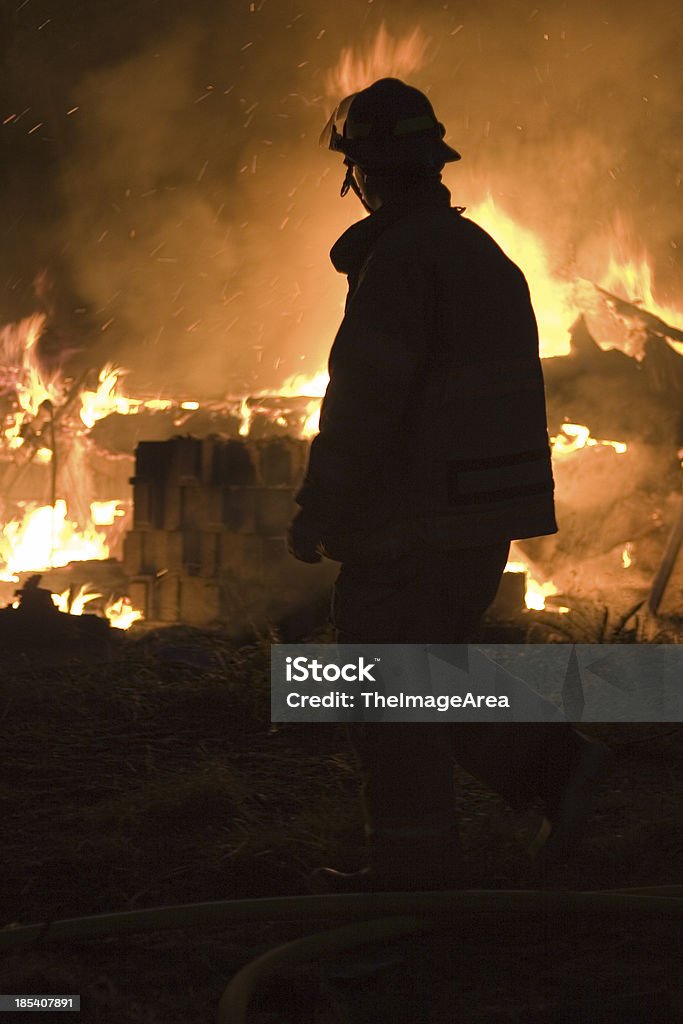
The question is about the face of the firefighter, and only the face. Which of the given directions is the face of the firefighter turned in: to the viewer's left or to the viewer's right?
to the viewer's left

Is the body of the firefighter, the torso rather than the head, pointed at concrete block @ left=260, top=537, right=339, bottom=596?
no

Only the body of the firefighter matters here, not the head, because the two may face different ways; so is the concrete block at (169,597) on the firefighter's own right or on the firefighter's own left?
on the firefighter's own right

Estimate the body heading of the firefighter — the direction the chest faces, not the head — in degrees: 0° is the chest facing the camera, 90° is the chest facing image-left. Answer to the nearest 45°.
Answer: approximately 90°

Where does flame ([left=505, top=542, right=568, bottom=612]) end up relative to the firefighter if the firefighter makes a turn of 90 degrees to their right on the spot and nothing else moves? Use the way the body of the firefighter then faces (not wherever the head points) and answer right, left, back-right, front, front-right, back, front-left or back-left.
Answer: front

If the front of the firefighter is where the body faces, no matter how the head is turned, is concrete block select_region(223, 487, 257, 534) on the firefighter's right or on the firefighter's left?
on the firefighter's right

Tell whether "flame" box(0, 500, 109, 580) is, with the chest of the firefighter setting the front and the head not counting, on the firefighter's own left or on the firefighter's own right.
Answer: on the firefighter's own right

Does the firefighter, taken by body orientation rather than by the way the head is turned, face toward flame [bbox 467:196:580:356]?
no

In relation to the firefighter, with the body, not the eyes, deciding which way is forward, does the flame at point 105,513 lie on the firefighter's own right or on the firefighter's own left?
on the firefighter's own right
